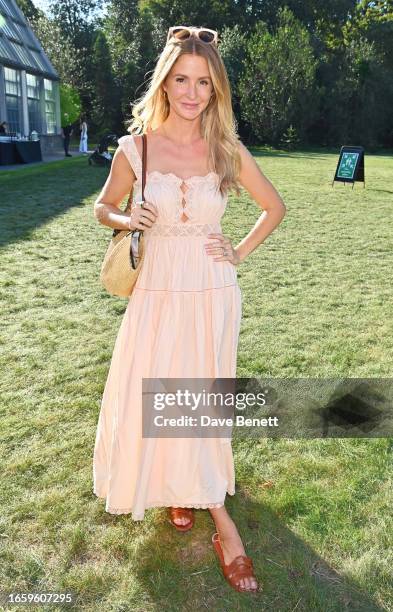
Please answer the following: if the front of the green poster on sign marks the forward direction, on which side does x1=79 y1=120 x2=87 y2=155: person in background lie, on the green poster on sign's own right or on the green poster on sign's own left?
on the green poster on sign's own right

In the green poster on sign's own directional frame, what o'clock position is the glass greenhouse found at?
The glass greenhouse is roughly at 4 o'clock from the green poster on sign.

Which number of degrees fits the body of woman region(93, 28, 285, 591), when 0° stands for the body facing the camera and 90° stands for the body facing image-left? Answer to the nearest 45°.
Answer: approximately 0°

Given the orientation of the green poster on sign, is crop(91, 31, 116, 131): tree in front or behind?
behind

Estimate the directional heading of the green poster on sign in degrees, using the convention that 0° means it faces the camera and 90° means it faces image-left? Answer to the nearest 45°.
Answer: approximately 0°

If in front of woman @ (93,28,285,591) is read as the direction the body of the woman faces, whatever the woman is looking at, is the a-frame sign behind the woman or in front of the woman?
behind

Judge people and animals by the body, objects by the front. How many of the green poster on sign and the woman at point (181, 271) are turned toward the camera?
2

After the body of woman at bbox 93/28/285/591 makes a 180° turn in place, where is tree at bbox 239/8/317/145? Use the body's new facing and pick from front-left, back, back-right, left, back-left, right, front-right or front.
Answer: front

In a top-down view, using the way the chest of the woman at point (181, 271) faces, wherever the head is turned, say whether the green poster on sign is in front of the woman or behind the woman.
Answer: behind

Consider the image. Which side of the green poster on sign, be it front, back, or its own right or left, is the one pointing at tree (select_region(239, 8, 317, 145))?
back
